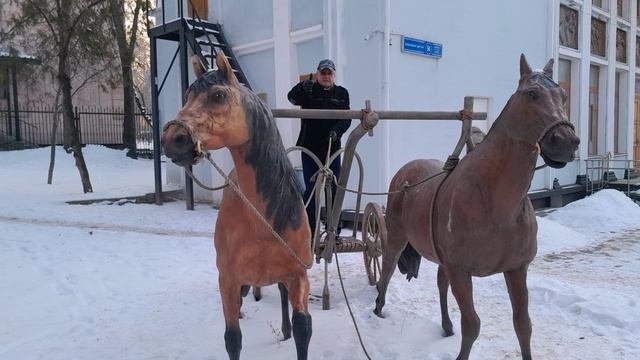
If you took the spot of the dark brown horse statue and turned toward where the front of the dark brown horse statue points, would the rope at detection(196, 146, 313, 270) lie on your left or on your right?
on your right

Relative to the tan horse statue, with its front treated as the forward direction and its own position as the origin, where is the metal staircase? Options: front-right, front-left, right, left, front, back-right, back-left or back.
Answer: back

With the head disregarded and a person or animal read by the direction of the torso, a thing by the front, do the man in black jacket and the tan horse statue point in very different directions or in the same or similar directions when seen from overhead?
same or similar directions

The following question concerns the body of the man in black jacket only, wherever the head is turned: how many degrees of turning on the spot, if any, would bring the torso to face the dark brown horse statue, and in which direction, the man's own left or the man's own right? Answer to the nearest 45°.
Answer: approximately 45° to the man's own left

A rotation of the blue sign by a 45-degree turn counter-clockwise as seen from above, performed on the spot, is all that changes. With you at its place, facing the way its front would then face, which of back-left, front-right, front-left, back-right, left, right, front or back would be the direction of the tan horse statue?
right

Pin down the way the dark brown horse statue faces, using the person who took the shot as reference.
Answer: facing the viewer and to the right of the viewer

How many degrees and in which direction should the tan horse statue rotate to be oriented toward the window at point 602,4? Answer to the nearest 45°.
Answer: approximately 135° to its left

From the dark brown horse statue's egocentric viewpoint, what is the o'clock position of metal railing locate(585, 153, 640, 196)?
The metal railing is roughly at 8 o'clock from the dark brown horse statue.

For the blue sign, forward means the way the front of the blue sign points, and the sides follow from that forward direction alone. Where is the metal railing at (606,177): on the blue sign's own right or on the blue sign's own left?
on the blue sign's own left

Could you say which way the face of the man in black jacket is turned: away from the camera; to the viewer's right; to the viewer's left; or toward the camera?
toward the camera

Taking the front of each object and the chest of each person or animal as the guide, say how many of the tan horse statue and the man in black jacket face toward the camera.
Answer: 2

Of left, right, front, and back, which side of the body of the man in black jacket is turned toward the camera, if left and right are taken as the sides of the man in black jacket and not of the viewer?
front

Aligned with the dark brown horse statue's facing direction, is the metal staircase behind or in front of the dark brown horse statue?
behind
